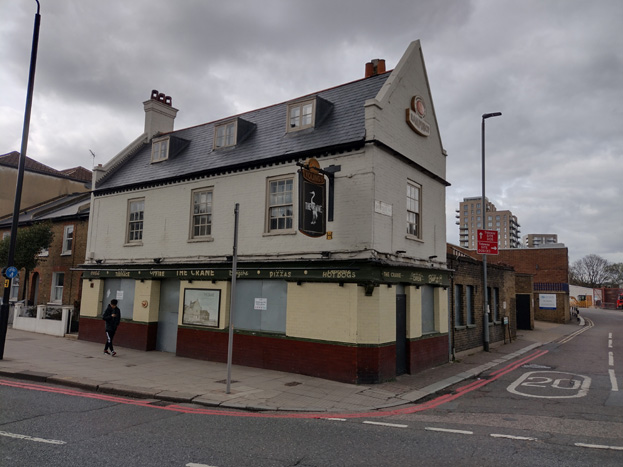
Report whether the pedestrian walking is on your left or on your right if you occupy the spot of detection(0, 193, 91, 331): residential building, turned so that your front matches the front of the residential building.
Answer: on your left

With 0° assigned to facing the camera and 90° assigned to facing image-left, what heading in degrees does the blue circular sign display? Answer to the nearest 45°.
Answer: approximately 0°

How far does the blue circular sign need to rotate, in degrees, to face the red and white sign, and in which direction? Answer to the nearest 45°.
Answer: approximately 90° to its left

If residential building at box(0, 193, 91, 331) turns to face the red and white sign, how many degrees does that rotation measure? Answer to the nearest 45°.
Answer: approximately 90° to its left

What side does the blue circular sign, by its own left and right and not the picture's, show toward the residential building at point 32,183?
back

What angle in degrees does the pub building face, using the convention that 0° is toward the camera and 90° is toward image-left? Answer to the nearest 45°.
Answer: approximately 45°

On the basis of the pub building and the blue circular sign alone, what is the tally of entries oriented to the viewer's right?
0

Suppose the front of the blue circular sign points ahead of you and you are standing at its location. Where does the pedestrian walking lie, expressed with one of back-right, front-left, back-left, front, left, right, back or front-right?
left
